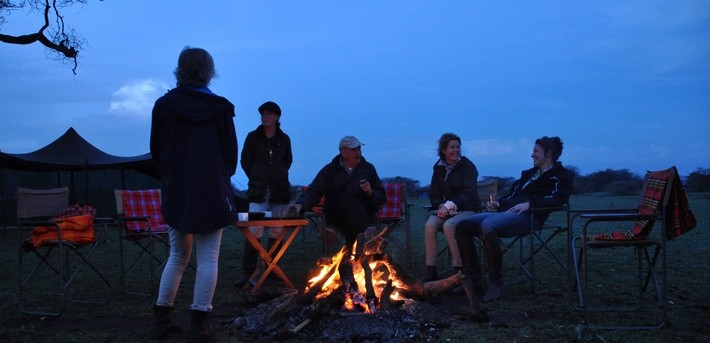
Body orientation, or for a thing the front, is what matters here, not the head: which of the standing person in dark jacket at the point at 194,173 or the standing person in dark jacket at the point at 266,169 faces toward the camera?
the standing person in dark jacket at the point at 266,169

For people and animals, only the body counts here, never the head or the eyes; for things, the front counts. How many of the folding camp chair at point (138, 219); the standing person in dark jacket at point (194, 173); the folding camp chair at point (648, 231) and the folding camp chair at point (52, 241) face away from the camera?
1

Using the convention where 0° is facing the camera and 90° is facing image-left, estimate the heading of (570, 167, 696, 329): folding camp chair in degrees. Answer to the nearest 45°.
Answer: approximately 90°

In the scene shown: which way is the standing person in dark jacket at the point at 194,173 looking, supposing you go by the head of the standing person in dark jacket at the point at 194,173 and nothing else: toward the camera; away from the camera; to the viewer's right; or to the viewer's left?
away from the camera

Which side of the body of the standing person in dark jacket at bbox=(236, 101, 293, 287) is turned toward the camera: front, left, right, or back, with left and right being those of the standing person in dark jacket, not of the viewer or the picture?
front

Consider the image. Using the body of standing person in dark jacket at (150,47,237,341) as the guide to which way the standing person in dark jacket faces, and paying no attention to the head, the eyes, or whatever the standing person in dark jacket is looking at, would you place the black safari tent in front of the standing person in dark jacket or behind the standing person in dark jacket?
in front

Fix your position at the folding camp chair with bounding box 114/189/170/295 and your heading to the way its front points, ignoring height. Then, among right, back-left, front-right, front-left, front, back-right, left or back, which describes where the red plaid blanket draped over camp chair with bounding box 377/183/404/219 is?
front-left

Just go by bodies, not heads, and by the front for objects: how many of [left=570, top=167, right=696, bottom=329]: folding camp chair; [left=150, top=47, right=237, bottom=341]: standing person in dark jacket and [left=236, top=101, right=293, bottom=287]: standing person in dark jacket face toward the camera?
1

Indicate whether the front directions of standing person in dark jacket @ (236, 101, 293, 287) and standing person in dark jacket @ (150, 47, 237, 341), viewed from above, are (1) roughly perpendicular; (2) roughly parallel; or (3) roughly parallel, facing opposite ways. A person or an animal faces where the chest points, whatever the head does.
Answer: roughly parallel, facing opposite ways

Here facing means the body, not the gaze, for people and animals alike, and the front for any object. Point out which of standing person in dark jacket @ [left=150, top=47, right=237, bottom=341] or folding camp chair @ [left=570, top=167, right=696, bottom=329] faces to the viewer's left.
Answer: the folding camp chair

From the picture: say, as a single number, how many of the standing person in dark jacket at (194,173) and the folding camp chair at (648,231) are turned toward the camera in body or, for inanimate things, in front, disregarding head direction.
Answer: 0

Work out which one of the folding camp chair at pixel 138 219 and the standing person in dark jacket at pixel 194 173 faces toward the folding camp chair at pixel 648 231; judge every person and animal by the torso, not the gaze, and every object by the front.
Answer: the folding camp chair at pixel 138 219

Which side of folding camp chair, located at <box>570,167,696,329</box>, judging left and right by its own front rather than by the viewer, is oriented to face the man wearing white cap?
front

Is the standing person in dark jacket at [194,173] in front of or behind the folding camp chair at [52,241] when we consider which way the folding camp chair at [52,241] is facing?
in front

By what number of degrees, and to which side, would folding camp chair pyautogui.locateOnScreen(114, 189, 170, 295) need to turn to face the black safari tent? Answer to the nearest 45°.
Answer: approximately 135° to its left

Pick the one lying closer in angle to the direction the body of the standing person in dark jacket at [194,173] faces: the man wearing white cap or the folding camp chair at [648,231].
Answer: the man wearing white cap

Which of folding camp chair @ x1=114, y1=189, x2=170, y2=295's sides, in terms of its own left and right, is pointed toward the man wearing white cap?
front

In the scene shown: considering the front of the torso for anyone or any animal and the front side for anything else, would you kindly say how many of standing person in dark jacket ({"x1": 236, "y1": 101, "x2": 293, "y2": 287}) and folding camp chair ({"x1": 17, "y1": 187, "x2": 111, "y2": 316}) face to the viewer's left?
0
